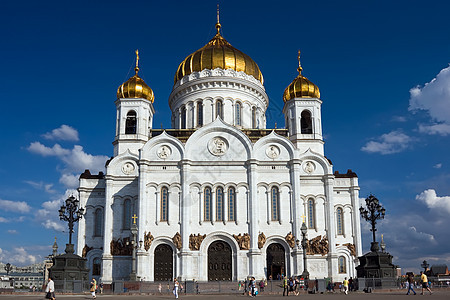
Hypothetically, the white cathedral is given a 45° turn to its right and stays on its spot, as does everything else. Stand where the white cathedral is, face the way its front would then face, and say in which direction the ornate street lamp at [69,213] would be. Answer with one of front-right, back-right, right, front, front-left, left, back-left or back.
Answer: front

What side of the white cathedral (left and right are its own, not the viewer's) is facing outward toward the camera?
front
